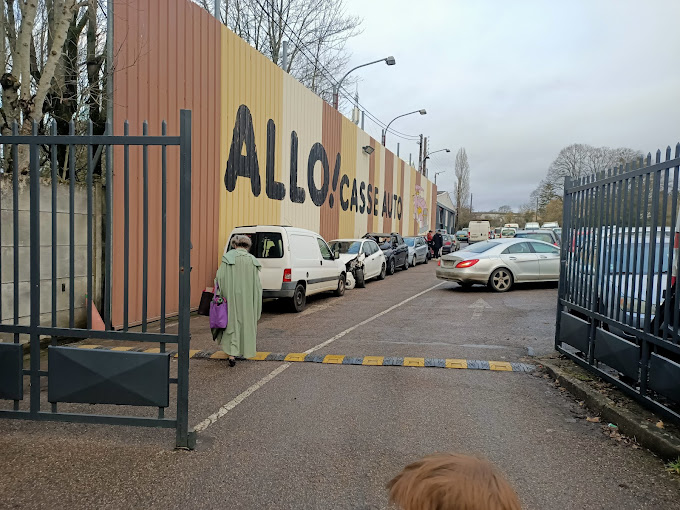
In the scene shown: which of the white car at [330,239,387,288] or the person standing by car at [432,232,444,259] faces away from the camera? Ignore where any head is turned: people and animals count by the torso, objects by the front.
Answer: the person standing by car

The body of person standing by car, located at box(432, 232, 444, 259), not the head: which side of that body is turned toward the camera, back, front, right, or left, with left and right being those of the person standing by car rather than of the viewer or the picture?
back

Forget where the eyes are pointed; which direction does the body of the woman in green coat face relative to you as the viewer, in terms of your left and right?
facing away from the viewer

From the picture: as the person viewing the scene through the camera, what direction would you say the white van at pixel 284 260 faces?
facing away from the viewer and to the right of the viewer

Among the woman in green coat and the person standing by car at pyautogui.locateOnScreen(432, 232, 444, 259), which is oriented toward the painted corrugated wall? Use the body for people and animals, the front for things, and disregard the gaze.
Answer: the woman in green coat

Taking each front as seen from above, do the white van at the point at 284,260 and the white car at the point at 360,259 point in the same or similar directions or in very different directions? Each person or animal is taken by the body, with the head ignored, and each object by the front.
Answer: very different directions

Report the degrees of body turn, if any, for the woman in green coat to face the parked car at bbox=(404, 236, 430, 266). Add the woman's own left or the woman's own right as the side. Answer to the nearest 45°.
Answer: approximately 45° to the woman's own right

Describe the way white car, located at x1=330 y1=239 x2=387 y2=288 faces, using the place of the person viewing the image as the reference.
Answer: facing the viewer and to the left of the viewer

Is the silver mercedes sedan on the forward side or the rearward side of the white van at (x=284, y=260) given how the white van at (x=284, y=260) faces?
on the forward side
